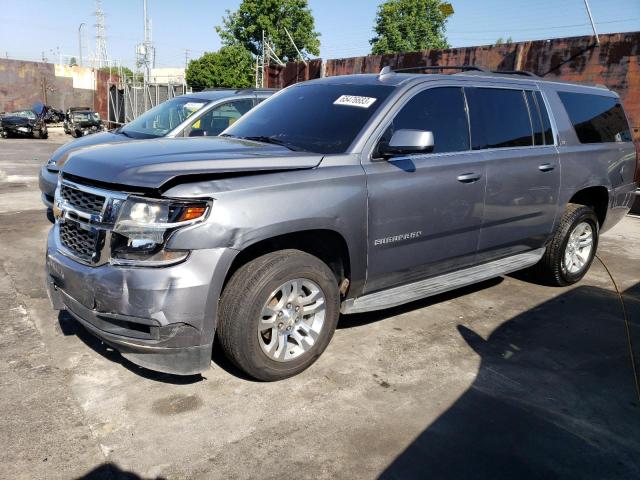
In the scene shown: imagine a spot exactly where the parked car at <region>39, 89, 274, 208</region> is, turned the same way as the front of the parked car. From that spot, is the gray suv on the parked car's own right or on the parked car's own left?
on the parked car's own left

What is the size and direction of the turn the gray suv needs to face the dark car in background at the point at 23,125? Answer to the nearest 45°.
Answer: approximately 90° to its right

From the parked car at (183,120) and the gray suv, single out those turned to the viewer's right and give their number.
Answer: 0

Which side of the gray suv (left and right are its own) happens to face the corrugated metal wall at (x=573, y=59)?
back

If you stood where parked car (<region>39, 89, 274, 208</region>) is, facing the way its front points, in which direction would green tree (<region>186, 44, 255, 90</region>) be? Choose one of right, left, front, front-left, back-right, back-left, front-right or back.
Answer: back-right

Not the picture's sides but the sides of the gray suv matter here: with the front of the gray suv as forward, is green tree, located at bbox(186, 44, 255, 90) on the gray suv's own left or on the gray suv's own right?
on the gray suv's own right

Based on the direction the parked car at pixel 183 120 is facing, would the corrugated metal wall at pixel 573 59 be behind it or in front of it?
behind

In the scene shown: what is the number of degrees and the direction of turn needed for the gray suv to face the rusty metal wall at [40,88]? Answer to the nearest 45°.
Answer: approximately 90° to its right

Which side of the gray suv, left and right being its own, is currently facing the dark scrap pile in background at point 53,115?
right

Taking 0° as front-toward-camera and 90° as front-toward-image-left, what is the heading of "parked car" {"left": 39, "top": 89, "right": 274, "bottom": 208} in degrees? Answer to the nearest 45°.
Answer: approximately 45°
